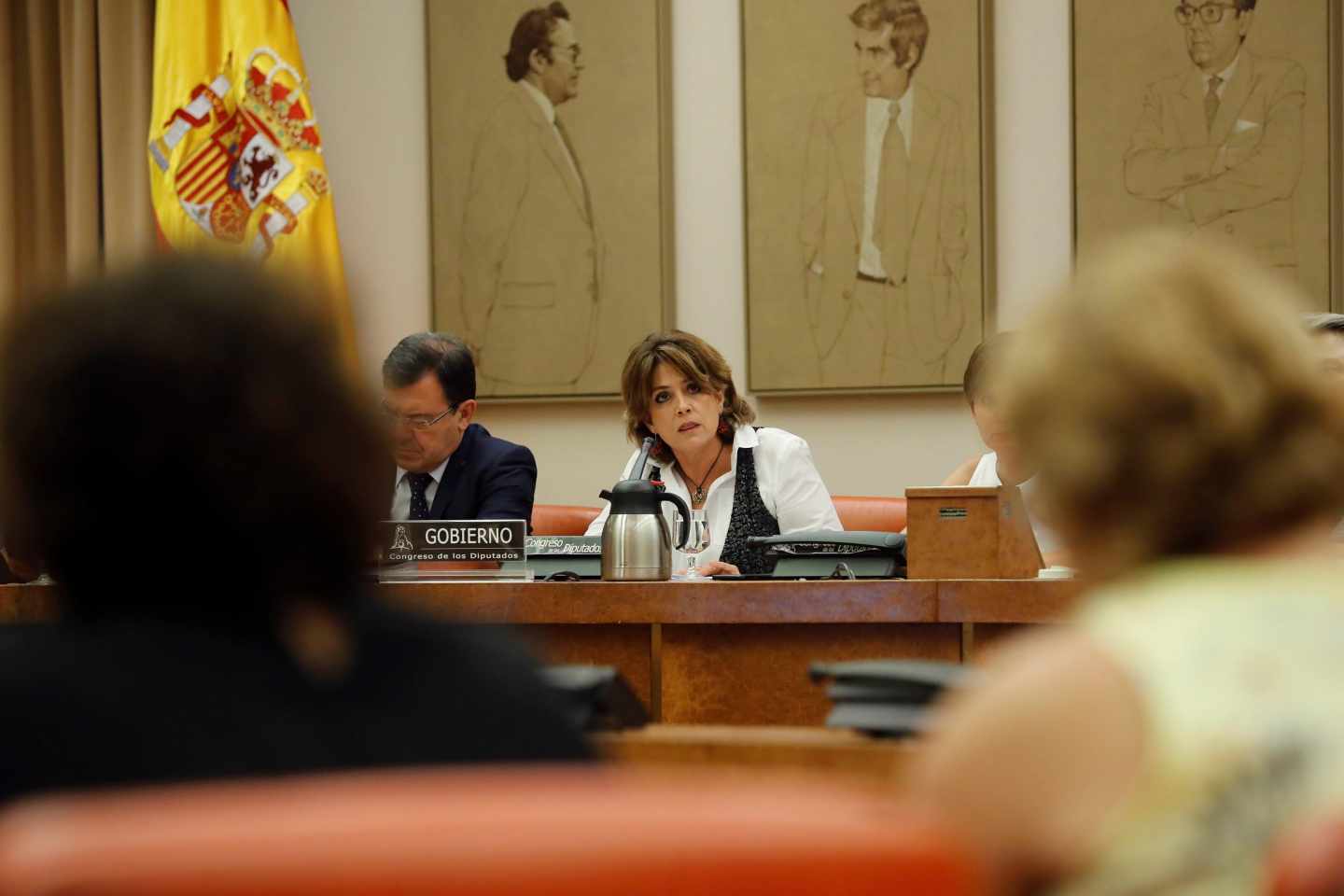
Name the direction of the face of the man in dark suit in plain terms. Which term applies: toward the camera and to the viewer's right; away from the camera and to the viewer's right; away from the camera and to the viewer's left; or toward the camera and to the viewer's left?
toward the camera and to the viewer's left

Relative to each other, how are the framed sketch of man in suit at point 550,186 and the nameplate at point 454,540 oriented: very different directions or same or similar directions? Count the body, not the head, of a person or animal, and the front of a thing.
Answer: same or similar directions

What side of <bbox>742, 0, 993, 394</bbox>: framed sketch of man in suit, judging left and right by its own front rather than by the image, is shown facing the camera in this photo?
front

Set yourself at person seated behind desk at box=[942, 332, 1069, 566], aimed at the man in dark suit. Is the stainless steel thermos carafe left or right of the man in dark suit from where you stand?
left

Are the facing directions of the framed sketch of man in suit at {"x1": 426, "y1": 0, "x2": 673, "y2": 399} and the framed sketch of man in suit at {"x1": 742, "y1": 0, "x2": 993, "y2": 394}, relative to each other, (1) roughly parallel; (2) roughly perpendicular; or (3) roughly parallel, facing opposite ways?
roughly parallel

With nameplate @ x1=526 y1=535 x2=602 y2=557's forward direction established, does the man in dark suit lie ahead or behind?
behind

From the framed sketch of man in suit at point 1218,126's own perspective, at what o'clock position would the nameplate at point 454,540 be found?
The nameplate is roughly at 1 o'clock from the framed sketch of man in suit.

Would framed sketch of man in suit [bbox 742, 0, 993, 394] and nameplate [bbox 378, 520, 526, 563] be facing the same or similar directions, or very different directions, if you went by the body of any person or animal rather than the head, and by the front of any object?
same or similar directions

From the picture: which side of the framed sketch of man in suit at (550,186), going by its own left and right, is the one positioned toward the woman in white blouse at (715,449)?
front

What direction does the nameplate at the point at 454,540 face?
toward the camera

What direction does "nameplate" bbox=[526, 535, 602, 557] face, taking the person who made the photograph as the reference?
facing the viewer

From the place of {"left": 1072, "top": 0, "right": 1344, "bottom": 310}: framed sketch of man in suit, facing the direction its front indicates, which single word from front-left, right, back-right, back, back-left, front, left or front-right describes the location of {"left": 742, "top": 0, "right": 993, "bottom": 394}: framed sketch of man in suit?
right
